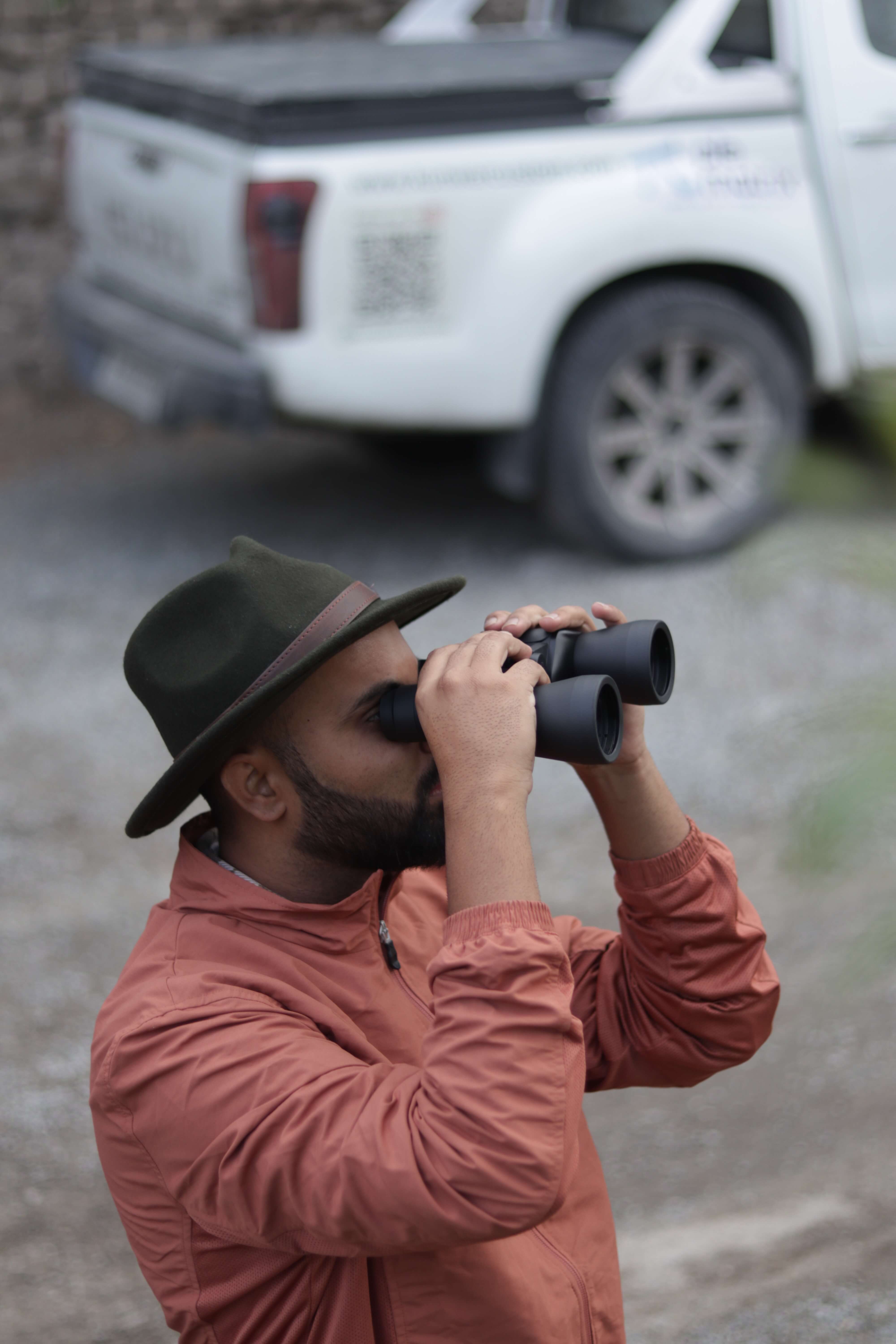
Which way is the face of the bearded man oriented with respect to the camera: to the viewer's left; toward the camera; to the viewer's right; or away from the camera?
to the viewer's right

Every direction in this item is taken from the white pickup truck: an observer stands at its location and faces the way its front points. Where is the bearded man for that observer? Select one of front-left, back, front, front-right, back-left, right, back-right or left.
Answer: back-right

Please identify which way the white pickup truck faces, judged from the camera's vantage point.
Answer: facing away from the viewer and to the right of the viewer
